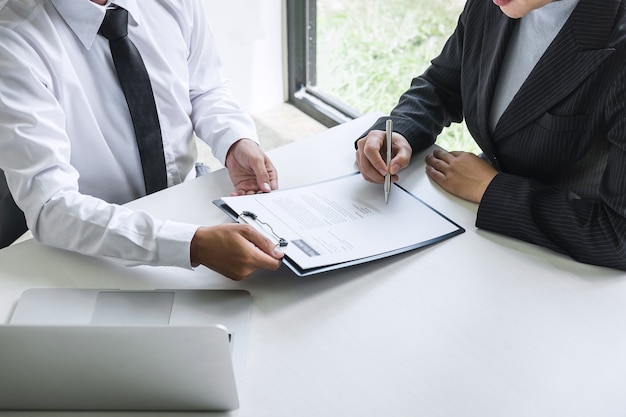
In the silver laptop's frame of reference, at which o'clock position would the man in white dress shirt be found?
The man in white dress shirt is roughly at 12 o'clock from the silver laptop.

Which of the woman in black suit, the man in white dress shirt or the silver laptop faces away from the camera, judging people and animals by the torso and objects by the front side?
the silver laptop

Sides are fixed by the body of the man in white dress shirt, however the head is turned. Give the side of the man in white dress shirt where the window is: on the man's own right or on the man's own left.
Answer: on the man's own left

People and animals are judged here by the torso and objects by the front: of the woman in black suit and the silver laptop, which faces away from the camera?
the silver laptop

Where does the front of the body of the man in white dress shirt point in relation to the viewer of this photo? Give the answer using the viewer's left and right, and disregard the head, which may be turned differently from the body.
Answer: facing the viewer and to the right of the viewer

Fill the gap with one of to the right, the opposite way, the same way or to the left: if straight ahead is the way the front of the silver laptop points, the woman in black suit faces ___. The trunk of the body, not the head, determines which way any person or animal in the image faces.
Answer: to the left

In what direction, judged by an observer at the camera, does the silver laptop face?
facing away from the viewer

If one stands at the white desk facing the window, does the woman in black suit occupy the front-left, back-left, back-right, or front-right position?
front-right

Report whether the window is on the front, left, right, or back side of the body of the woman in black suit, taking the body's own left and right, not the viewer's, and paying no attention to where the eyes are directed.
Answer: right

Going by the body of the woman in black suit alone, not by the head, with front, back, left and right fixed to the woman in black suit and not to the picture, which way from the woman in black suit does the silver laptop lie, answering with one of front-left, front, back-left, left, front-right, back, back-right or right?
front

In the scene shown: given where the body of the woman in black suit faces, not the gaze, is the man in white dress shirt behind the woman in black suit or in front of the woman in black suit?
in front

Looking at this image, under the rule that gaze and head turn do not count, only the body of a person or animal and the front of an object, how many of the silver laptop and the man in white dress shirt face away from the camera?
1

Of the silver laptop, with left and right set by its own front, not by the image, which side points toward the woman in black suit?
right
